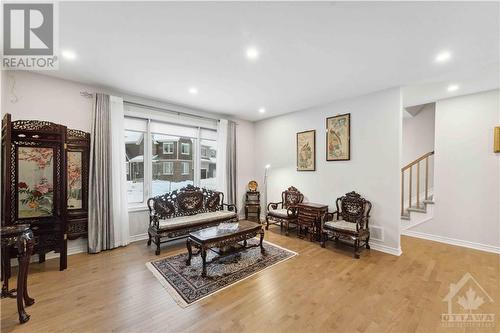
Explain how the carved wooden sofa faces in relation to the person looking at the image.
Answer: facing the viewer and to the right of the viewer

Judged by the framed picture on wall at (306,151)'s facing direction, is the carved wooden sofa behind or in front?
in front

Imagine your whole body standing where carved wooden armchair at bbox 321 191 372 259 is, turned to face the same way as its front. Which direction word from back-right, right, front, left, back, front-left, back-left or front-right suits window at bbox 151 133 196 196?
front-right

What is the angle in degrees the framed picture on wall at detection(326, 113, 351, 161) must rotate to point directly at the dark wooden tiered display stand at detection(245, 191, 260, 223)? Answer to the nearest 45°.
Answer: approximately 45° to its right

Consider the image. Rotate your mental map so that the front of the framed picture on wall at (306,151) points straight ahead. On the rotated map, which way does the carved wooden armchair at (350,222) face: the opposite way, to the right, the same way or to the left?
the same way

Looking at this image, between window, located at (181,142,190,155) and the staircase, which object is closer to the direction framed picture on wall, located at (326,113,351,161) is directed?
the window

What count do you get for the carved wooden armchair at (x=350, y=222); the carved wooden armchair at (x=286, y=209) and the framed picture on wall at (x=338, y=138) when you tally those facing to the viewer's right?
0

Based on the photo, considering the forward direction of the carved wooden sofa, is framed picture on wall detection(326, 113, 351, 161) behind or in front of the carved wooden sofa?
in front

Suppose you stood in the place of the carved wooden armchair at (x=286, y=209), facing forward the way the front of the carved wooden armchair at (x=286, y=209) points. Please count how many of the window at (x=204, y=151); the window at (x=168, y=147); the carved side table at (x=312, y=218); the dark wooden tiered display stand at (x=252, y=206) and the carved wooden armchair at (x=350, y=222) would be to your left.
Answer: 2

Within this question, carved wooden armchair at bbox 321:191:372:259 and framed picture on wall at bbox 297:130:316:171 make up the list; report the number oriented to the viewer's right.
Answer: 0

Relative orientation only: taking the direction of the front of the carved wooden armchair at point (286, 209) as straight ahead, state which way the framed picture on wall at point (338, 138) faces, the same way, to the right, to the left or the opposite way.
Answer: the same way

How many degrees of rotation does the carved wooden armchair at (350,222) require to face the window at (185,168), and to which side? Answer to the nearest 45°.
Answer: approximately 45° to its right

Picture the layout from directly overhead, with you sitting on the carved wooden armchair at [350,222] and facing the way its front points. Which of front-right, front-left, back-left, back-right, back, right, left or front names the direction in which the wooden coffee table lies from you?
front

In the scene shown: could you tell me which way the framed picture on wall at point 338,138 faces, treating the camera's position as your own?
facing the viewer and to the left of the viewer

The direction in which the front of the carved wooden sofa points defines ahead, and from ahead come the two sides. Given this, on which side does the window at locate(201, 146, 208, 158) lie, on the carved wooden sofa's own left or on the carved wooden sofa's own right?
on the carved wooden sofa's own left

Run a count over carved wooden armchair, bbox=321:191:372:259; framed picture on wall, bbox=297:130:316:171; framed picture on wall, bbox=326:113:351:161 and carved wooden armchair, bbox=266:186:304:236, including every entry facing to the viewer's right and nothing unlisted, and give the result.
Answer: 0

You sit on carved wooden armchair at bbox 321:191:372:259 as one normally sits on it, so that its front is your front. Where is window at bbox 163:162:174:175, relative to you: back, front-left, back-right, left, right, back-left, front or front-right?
front-right

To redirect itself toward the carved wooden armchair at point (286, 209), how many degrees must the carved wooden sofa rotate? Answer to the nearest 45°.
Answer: approximately 45° to its left
